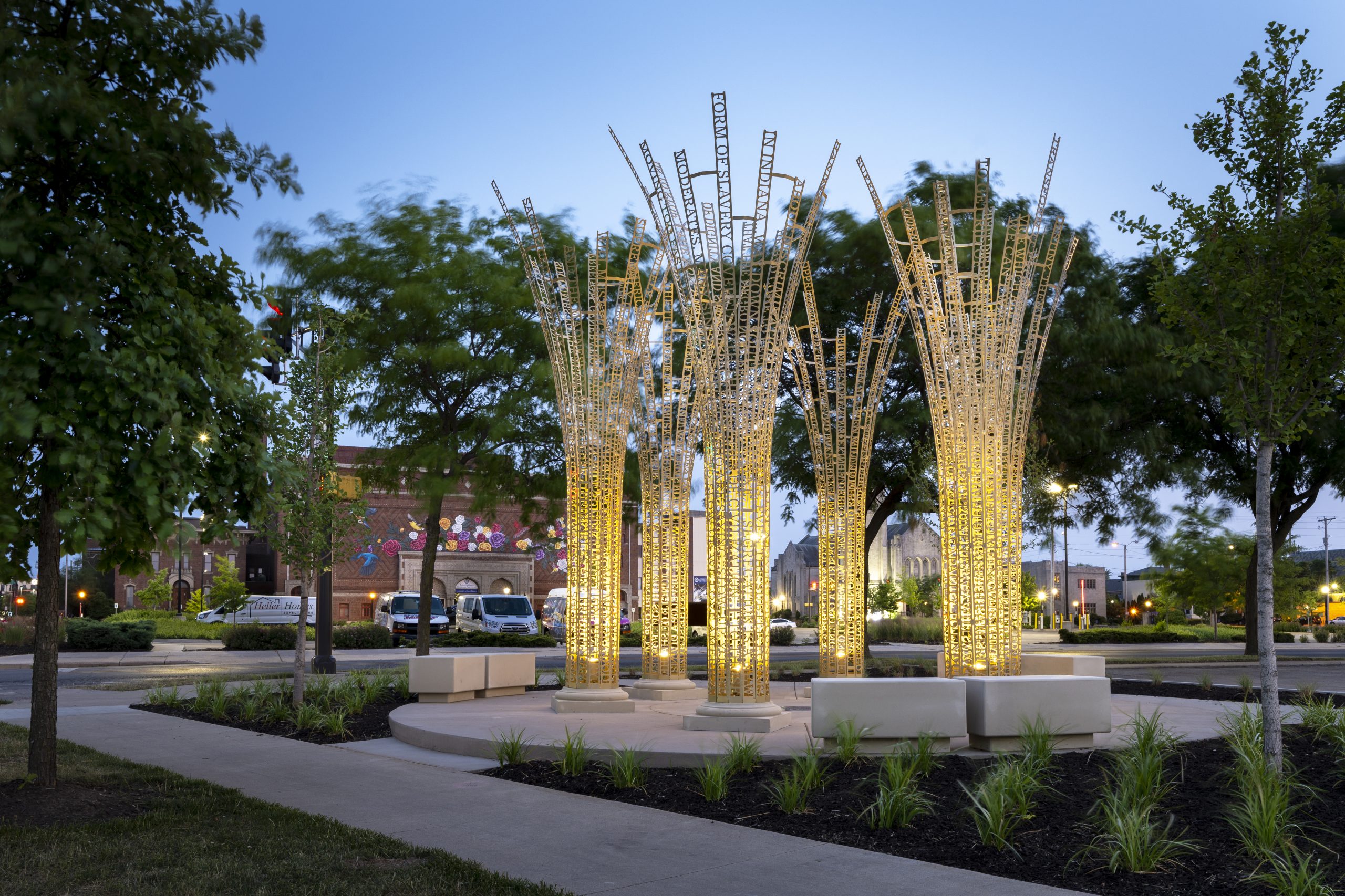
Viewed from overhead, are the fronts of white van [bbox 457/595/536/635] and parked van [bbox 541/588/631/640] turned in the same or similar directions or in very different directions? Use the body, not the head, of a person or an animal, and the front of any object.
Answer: same or similar directions

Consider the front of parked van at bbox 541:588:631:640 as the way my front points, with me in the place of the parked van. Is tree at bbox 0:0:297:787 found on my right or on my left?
on my right

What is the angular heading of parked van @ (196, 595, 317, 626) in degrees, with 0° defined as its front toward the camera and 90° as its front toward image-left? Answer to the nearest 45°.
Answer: approximately 90°

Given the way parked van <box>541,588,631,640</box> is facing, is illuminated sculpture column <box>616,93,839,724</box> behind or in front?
in front

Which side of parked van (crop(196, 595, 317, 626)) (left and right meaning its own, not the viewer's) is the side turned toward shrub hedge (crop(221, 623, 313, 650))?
left

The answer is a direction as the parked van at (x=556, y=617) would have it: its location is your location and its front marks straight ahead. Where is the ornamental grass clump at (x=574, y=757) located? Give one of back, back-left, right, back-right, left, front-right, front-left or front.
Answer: front-right

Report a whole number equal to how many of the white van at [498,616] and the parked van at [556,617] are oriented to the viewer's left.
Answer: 0

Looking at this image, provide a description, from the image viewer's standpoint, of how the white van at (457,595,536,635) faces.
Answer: facing the viewer and to the right of the viewer

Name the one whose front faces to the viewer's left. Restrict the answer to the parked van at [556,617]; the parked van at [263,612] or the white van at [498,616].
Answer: the parked van at [263,612]

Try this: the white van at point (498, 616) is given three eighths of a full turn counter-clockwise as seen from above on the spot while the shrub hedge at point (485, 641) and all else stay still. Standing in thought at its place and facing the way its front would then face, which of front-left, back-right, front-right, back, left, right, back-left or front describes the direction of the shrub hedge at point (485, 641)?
back

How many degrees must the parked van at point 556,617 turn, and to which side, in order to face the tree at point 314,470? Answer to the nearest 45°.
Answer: approximately 45° to its right

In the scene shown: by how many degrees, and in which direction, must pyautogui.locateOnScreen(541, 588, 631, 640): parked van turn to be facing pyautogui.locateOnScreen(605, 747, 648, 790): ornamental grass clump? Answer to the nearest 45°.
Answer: approximately 45° to its right

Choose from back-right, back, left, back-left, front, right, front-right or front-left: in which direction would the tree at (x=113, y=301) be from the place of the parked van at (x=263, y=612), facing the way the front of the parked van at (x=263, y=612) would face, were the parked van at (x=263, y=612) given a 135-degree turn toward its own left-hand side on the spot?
front-right

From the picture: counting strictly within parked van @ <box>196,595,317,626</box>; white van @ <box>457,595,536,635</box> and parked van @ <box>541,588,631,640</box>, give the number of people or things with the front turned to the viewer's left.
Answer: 1

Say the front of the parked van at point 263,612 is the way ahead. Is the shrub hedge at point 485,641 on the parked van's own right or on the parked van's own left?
on the parked van's own left

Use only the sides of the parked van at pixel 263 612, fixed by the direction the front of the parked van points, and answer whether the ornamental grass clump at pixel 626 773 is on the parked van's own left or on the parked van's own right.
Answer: on the parked van's own left

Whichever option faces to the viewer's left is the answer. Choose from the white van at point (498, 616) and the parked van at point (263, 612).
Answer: the parked van

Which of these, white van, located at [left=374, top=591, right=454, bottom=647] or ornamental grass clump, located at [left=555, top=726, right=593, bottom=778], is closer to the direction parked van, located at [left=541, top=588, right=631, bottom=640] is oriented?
the ornamental grass clump

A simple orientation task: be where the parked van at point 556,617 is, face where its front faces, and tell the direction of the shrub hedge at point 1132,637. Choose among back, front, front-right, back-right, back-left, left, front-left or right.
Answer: front-left
